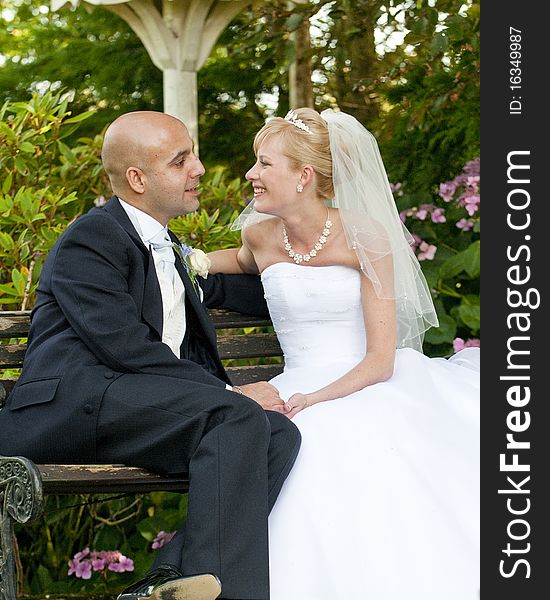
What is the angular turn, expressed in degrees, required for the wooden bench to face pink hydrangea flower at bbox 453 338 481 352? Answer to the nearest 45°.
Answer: approximately 135° to its left

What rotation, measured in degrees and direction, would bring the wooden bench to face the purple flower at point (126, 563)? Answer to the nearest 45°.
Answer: approximately 180°

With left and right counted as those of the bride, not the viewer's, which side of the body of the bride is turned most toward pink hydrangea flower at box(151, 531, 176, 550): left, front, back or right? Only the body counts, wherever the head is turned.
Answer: right

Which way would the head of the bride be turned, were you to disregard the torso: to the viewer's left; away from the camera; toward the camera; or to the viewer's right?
to the viewer's left

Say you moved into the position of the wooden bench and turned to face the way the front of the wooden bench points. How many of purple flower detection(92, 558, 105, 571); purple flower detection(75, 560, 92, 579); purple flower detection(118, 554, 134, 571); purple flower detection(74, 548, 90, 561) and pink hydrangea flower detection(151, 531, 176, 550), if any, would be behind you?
5

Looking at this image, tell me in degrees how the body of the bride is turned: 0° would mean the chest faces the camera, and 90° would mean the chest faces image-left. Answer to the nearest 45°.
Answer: approximately 45°

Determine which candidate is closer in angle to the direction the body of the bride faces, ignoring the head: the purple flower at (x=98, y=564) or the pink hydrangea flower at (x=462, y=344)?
the purple flower

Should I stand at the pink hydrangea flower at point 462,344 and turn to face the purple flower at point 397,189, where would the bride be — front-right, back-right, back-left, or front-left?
back-left

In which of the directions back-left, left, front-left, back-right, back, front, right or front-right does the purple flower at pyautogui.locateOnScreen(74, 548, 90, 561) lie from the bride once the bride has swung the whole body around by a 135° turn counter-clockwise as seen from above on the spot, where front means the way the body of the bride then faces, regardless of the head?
back-left

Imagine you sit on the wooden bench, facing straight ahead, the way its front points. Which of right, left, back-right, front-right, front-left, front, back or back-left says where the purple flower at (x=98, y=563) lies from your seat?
back

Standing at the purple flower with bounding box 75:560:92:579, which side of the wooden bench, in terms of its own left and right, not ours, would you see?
back

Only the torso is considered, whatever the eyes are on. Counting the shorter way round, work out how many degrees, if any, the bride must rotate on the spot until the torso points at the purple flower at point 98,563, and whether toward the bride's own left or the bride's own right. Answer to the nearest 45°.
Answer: approximately 90° to the bride's own right

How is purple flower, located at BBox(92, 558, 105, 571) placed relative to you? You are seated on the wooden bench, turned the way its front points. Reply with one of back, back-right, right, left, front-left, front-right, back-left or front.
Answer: back

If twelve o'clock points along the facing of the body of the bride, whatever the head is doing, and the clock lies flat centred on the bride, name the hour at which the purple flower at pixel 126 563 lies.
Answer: The purple flower is roughly at 3 o'clock from the bride.
